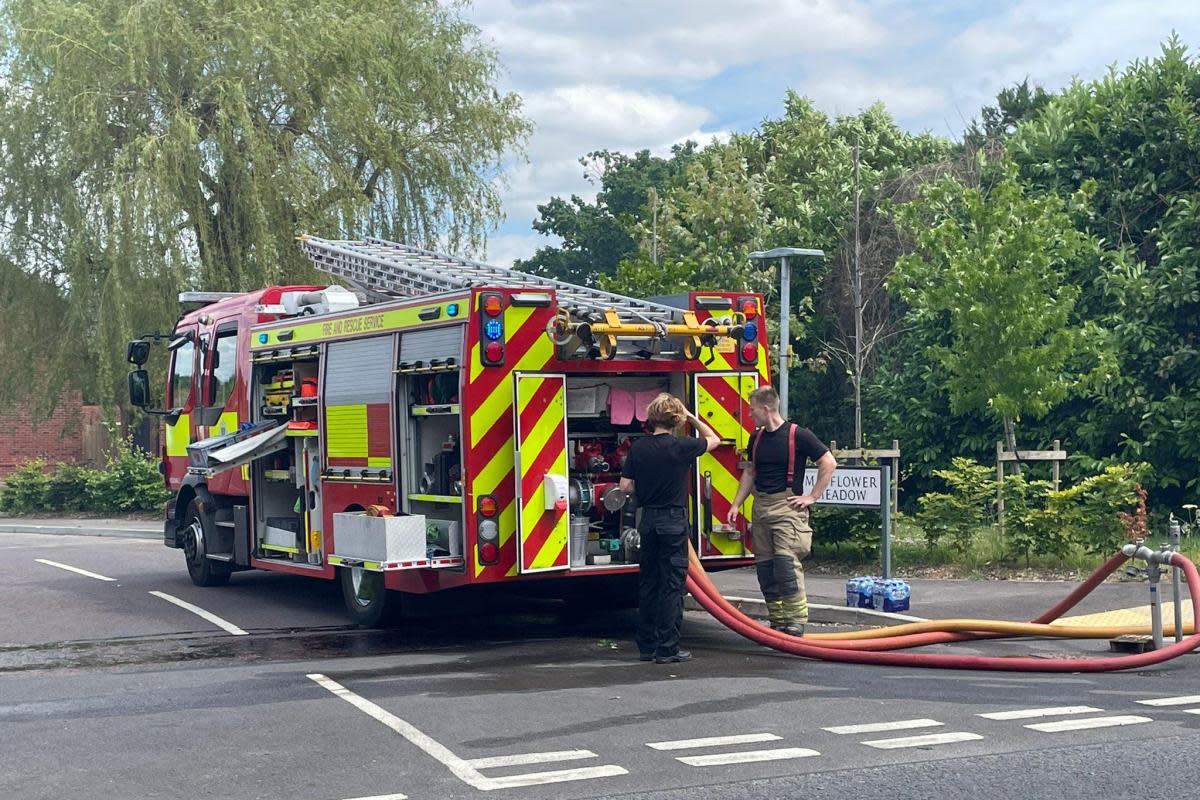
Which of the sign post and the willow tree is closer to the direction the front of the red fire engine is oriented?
the willow tree

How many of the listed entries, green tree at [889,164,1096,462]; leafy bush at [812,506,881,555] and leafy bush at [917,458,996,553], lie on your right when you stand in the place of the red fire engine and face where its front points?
3

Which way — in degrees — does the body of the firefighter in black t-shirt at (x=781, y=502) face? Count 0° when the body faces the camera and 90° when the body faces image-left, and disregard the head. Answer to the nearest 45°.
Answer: approximately 45°

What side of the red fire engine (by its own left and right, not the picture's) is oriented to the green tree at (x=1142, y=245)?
right

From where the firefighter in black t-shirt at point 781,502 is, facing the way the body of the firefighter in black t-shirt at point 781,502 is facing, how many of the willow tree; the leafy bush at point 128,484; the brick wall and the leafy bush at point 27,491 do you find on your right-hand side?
4

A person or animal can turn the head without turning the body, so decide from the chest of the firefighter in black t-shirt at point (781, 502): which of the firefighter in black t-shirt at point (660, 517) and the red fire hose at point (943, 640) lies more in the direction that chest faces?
the firefighter in black t-shirt

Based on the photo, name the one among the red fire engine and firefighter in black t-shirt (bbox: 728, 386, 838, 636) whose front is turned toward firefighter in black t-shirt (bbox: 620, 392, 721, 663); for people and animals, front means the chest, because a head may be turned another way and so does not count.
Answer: firefighter in black t-shirt (bbox: 728, 386, 838, 636)

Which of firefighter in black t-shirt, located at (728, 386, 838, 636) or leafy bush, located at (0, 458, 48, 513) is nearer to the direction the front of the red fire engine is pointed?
the leafy bush

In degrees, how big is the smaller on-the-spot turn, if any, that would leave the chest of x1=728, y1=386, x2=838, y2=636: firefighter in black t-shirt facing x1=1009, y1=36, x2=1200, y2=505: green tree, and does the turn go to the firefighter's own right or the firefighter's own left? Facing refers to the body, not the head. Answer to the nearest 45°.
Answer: approximately 180°

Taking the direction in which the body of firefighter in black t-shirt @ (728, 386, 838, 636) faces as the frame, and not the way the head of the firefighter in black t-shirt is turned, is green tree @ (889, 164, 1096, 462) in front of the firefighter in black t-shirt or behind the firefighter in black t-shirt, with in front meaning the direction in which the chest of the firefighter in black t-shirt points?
behind

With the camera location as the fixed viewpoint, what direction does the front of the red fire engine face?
facing away from the viewer and to the left of the viewer

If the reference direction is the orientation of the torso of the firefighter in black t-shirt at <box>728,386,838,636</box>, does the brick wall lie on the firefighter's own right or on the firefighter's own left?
on the firefighter's own right

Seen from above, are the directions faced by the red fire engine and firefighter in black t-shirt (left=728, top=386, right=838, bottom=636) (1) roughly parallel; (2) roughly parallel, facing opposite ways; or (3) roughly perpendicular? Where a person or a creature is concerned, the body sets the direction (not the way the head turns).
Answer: roughly perpendicular

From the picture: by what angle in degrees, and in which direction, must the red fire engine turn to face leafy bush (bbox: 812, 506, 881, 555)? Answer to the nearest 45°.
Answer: approximately 90° to its right

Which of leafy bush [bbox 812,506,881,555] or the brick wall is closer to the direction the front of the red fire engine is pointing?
the brick wall
